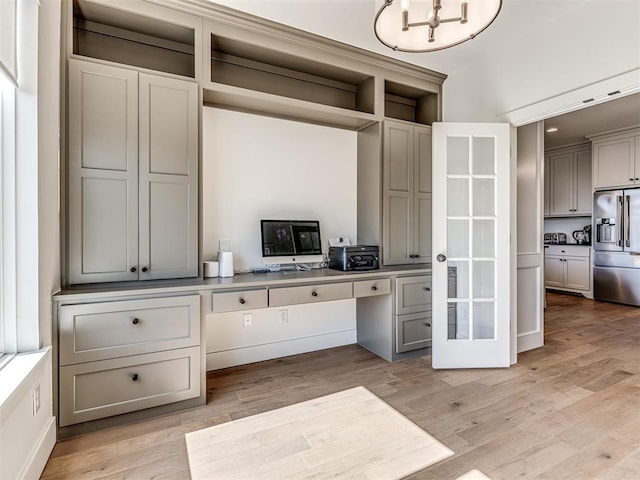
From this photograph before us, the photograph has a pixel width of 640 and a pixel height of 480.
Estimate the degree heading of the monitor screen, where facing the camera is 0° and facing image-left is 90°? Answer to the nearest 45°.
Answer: approximately 0°

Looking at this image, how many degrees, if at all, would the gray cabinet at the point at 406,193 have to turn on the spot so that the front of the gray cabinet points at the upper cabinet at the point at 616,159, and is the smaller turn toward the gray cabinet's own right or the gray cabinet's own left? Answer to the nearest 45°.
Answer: approximately 90° to the gray cabinet's own left

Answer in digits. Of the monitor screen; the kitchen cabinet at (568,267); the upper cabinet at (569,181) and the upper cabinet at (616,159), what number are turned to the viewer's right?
0

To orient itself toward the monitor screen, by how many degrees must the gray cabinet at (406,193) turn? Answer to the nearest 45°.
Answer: approximately 90° to its right

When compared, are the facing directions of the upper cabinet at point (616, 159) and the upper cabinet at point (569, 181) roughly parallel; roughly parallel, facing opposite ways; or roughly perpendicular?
roughly parallel

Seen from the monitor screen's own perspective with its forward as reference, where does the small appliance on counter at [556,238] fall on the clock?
The small appliance on counter is roughly at 8 o'clock from the monitor screen.

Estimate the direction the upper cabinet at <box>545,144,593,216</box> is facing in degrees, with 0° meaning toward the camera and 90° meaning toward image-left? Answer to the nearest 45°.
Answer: approximately 45°

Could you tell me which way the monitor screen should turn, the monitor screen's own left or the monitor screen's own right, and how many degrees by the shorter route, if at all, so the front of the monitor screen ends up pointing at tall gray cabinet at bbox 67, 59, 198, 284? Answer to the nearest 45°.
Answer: approximately 45° to the monitor screen's own right

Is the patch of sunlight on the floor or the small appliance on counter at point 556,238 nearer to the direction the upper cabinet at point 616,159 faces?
the patch of sunlight on the floor

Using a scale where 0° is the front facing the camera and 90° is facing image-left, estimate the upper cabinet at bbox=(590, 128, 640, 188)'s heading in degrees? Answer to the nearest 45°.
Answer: approximately 45°

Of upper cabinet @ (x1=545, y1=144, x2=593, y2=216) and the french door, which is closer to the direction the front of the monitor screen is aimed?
the french door

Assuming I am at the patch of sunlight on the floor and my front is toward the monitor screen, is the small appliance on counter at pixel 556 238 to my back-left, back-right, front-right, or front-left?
front-right
